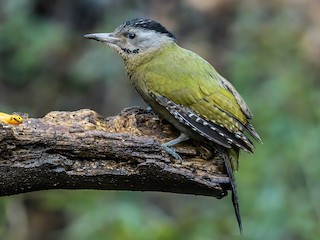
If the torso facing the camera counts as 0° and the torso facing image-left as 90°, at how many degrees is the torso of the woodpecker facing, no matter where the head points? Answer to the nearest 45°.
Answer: approximately 90°
